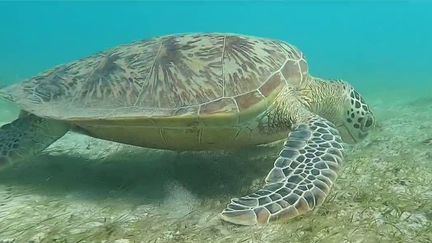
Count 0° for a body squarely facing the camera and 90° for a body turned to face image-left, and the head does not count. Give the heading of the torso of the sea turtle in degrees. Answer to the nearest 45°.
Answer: approximately 270°
